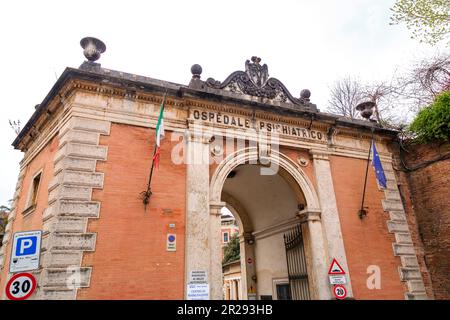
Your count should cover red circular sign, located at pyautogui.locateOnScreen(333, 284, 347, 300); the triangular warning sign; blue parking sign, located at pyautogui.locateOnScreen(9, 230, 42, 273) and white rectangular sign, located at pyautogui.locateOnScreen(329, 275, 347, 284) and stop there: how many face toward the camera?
4

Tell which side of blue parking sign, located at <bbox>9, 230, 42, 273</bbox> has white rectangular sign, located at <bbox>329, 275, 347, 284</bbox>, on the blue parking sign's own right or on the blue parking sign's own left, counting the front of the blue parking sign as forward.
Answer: on the blue parking sign's own left

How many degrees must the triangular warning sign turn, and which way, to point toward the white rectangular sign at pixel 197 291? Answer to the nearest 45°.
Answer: approximately 45° to its right

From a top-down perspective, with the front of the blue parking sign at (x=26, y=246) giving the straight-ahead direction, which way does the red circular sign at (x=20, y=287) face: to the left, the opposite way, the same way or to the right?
the same way

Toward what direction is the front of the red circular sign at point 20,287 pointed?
toward the camera

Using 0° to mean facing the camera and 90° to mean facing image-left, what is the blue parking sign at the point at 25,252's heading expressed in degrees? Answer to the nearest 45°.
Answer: approximately 0°

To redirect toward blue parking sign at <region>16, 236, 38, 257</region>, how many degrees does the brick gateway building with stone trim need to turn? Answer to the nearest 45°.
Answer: approximately 90° to its right

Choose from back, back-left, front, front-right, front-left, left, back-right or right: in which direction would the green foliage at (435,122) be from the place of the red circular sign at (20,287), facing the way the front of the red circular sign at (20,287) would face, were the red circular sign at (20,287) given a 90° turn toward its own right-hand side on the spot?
back

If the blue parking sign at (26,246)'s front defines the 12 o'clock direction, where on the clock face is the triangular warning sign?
The triangular warning sign is roughly at 9 o'clock from the blue parking sign.

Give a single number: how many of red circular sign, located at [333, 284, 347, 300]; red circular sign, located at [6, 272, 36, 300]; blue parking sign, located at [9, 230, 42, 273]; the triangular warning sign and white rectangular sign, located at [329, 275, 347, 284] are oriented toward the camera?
5

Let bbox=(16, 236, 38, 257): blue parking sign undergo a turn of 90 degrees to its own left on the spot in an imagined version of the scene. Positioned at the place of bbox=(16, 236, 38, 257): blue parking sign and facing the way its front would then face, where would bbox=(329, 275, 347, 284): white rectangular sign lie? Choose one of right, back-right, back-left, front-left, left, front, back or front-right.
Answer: front

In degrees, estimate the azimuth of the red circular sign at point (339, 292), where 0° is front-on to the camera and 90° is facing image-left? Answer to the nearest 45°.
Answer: approximately 0°
